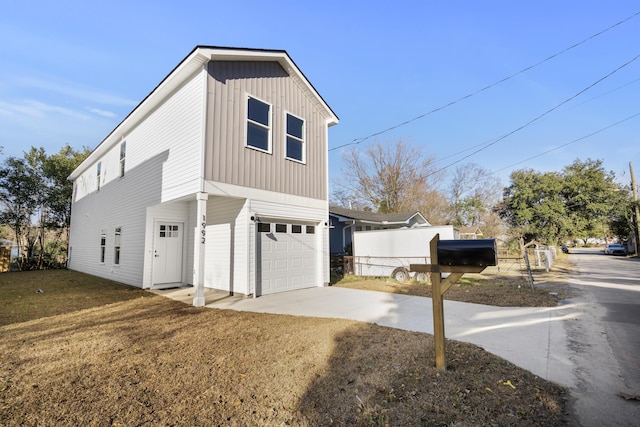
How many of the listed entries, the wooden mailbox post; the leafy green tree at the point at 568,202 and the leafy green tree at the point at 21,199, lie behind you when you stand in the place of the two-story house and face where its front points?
1

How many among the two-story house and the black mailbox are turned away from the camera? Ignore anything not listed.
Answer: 0

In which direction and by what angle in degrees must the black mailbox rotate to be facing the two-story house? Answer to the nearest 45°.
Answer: approximately 135° to its left

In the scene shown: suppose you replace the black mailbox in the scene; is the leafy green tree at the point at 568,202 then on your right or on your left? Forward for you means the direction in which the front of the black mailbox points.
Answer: on your left

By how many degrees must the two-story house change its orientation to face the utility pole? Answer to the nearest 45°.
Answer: approximately 45° to its left

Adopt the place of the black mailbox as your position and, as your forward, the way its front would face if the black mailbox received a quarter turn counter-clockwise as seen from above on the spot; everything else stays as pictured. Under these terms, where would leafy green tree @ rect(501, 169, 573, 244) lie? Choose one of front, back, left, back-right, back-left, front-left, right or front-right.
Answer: front

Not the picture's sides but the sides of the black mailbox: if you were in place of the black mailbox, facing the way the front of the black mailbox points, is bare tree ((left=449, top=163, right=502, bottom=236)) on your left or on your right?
on your left

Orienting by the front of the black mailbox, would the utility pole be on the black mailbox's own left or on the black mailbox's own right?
on the black mailbox's own left

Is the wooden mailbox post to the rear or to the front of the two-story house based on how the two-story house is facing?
to the front

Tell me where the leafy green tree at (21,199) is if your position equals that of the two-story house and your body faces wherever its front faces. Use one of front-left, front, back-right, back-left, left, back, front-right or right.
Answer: back

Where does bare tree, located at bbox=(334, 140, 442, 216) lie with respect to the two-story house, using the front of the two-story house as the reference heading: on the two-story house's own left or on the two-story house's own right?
on the two-story house's own left

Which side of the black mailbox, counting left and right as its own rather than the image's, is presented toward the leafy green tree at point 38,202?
back

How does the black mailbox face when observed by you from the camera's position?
facing to the right of the viewer

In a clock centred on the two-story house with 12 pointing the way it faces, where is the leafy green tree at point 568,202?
The leafy green tree is roughly at 10 o'clock from the two-story house.

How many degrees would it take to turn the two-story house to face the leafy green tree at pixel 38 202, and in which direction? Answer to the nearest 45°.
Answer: approximately 180°

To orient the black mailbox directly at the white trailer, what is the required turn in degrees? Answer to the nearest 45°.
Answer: approximately 90° to its left

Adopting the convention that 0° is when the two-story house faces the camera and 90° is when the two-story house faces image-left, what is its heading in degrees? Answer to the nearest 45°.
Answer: approximately 315°
